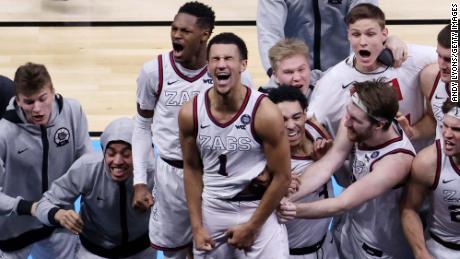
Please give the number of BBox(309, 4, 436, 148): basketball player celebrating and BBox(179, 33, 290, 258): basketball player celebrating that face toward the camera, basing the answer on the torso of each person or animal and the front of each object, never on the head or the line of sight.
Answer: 2

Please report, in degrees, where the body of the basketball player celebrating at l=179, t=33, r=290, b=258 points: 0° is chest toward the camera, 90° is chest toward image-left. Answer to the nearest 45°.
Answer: approximately 0°

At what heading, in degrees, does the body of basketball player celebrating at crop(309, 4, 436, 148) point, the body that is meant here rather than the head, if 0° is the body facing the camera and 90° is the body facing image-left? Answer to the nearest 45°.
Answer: approximately 0°

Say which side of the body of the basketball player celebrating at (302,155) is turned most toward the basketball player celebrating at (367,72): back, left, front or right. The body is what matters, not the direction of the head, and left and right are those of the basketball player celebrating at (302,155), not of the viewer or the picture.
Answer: back
